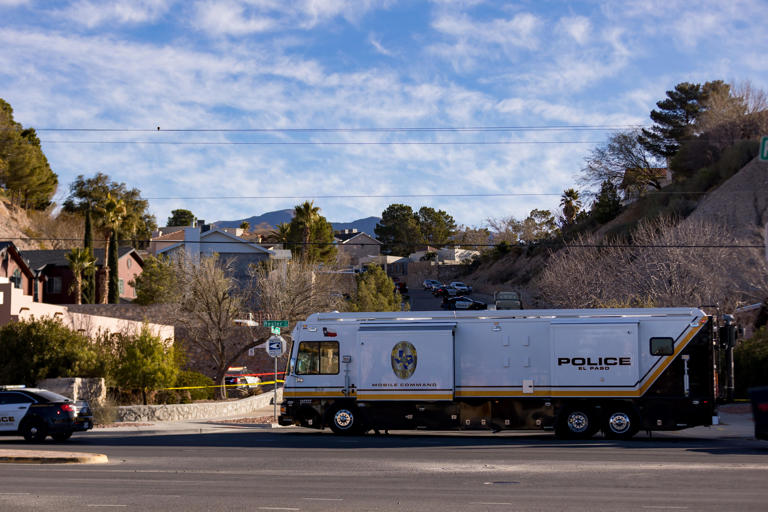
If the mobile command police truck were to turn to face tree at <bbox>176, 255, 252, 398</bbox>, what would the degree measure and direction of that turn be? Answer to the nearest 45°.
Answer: approximately 45° to its right

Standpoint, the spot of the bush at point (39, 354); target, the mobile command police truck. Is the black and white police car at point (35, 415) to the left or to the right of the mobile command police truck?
right

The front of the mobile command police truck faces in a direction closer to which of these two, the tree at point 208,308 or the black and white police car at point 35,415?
the black and white police car

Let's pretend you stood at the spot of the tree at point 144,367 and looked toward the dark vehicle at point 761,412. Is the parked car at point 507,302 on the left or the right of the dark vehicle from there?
left

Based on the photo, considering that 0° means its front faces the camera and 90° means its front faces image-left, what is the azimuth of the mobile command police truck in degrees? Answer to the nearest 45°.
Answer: approximately 90°

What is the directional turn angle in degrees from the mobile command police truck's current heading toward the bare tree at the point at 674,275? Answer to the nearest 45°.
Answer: approximately 90° to its right
